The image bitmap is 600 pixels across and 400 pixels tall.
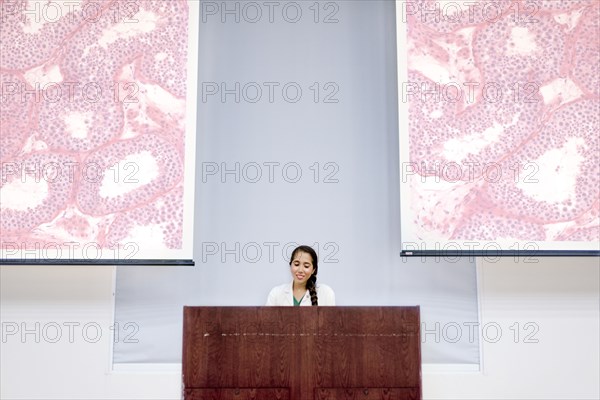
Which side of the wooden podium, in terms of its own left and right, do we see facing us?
front

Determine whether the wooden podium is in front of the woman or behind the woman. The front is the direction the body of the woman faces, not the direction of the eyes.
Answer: in front

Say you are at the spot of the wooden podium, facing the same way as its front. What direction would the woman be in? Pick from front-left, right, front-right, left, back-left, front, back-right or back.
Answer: back
